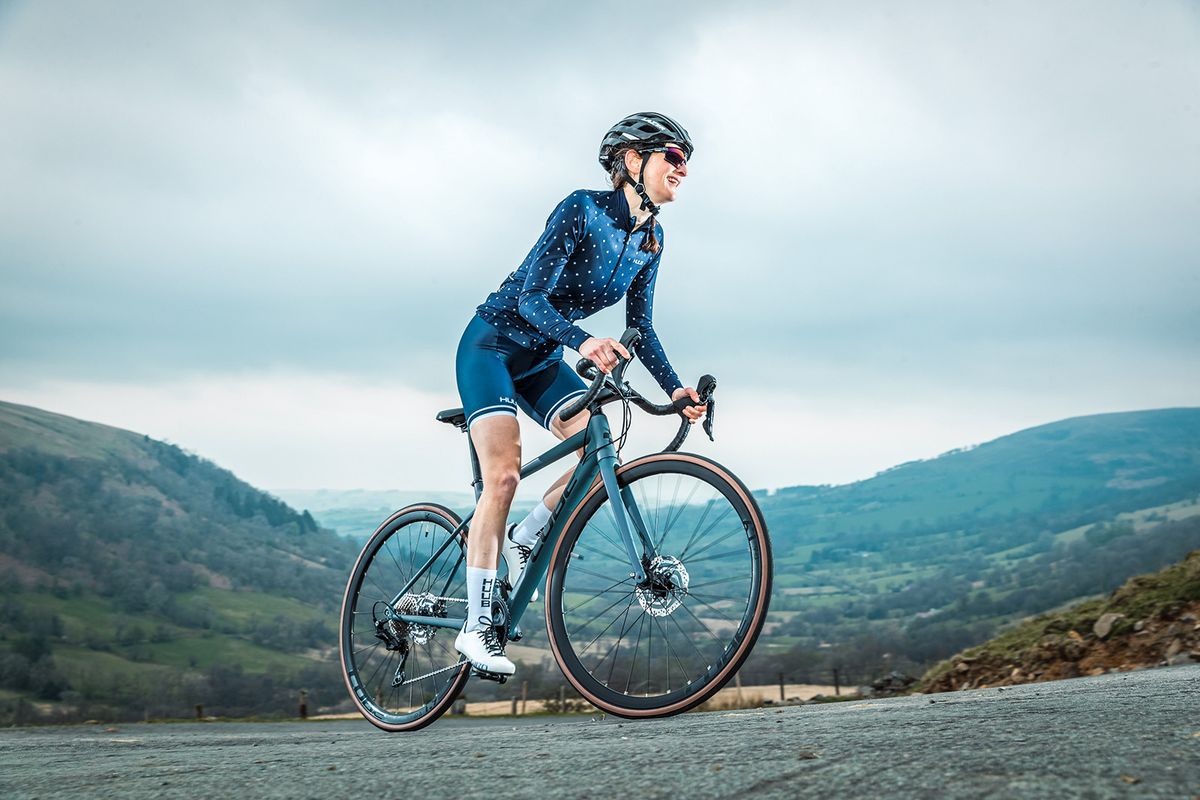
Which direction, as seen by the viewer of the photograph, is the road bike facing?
facing the viewer and to the right of the viewer

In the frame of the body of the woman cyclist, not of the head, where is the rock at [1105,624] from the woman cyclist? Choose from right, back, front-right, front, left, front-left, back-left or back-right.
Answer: left

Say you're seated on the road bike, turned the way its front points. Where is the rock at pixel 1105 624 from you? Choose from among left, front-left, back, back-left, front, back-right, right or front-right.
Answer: left

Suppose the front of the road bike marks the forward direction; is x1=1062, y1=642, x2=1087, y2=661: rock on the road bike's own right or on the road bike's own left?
on the road bike's own left

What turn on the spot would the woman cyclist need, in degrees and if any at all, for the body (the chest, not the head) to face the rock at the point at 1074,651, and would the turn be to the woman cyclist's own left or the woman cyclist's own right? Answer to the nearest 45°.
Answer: approximately 90° to the woman cyclist's own left
